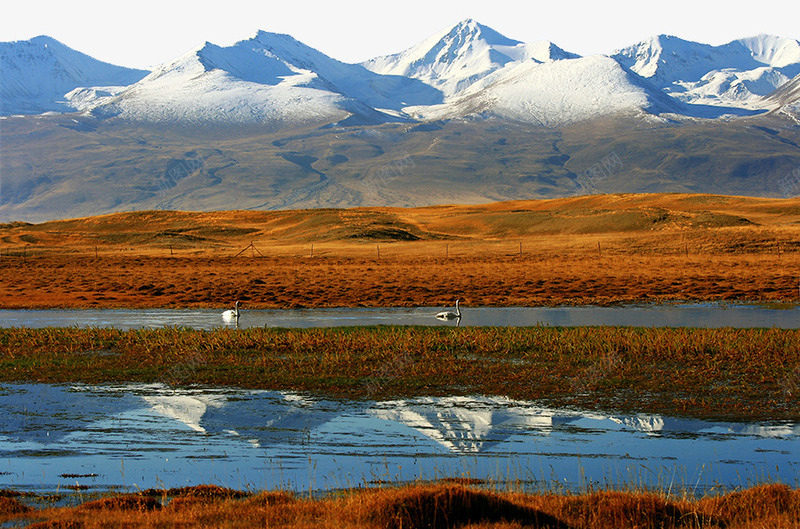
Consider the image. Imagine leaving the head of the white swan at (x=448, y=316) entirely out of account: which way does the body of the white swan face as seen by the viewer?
to the viewer's right
